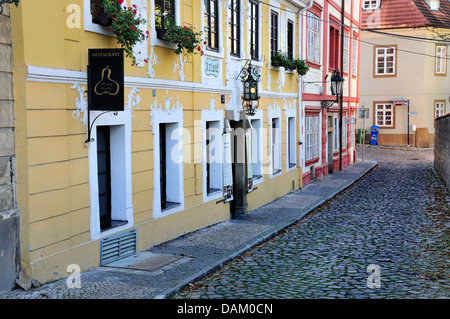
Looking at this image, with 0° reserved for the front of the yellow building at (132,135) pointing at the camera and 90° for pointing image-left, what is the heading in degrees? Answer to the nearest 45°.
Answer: approximately 315°

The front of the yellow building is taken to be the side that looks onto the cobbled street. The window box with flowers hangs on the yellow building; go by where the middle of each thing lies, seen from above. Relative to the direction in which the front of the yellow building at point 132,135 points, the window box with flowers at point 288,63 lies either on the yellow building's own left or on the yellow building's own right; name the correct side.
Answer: on the yellow building's own left

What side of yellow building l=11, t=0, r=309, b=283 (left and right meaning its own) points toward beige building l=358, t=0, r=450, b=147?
left
